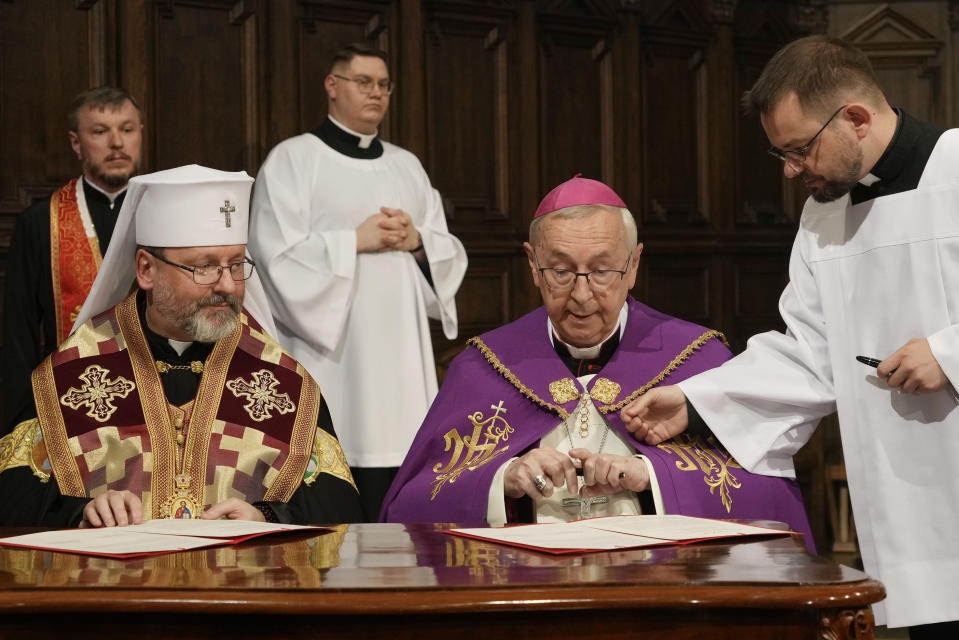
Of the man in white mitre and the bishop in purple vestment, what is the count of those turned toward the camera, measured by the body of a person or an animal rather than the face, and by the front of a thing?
2

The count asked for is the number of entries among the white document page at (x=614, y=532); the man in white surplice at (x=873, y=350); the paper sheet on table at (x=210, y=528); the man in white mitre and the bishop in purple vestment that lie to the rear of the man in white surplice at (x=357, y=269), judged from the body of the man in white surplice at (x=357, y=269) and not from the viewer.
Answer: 0

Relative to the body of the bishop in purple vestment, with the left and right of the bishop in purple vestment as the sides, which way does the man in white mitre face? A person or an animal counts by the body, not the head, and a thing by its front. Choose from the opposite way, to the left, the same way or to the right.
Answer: the same way

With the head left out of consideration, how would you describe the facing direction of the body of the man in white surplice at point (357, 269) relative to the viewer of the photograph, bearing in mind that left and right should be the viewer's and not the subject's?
facing the viewer and to the right of the viewer

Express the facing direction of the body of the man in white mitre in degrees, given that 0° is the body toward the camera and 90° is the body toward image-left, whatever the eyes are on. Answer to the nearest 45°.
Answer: approximately 0°

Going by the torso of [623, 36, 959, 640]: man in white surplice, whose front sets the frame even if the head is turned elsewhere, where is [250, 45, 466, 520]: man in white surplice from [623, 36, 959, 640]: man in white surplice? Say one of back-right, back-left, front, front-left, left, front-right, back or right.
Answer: right

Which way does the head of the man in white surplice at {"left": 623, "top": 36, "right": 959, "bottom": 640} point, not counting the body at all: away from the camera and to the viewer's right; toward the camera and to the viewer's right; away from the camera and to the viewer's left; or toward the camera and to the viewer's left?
toward the camera and to the viewer's left

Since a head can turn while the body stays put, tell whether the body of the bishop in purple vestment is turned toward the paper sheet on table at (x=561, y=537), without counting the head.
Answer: yes

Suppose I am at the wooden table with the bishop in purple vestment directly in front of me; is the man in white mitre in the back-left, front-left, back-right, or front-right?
front-left

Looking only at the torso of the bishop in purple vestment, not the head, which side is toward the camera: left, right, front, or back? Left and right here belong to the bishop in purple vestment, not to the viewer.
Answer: front

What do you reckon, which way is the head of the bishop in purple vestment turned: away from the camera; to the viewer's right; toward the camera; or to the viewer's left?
toward the camera

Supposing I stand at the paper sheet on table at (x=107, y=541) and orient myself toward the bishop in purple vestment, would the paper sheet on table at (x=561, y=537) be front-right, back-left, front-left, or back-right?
front-right

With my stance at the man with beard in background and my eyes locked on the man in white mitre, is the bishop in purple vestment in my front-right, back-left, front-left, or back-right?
front-left

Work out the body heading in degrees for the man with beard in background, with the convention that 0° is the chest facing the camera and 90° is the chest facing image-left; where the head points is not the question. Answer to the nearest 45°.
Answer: approximately 315°

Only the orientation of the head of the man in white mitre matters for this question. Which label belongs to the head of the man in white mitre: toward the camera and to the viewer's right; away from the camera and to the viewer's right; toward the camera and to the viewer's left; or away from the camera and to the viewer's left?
toward the camera and to the viewer's right

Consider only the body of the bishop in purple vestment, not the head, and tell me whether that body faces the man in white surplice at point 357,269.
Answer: no

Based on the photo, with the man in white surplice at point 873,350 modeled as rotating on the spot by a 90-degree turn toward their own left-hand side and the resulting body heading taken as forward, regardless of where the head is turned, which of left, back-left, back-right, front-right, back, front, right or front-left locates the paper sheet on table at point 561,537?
right
